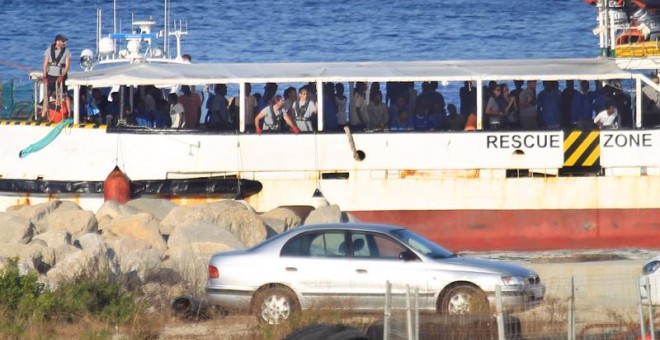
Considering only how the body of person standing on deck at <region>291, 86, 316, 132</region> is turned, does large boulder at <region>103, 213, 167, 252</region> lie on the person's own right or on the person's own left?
on the person's own right

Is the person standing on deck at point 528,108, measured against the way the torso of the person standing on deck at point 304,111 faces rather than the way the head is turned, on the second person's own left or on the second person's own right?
on the second person's own left

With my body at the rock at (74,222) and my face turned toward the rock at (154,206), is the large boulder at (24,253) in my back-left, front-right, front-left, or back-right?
back-right

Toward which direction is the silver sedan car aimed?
to the viewer's right

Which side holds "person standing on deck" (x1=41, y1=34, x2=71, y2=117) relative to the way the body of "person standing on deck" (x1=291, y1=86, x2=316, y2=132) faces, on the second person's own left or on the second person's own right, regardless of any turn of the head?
on the second person's own right

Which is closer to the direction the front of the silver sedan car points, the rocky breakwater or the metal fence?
the metal fence

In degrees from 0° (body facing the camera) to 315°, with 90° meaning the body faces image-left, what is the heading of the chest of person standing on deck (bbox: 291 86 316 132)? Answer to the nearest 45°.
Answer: approximately 0°

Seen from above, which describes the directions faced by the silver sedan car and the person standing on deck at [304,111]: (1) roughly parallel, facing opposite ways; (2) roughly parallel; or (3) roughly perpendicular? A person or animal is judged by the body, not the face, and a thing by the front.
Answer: roughly perpendicular

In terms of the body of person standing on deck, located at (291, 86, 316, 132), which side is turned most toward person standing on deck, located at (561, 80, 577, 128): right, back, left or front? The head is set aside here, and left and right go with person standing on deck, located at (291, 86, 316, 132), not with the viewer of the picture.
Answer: left

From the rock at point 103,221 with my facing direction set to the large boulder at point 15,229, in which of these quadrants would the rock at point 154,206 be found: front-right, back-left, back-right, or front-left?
back-right

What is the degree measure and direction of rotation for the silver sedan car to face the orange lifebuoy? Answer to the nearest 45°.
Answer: approximately 45° to its left
